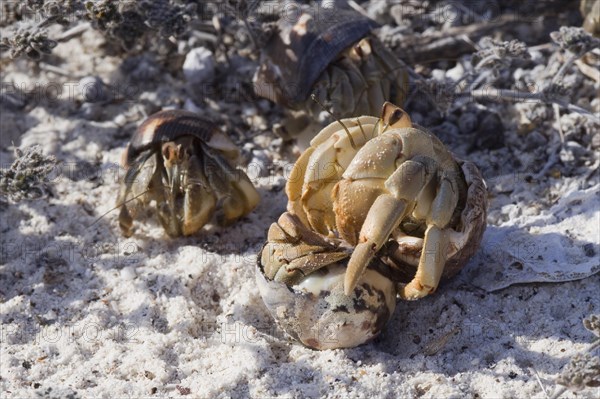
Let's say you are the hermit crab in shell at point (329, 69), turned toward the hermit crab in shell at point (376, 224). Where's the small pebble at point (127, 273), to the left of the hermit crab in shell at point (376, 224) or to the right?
right

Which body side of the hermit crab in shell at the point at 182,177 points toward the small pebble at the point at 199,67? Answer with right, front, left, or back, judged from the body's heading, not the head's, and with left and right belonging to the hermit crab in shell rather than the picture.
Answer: back

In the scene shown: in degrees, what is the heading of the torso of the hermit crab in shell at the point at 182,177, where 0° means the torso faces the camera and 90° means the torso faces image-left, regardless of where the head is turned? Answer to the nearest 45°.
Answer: approximately 0°

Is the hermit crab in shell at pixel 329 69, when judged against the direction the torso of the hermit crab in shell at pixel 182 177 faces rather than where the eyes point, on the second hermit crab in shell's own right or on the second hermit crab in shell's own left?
on the second hermit crab in shell's own left

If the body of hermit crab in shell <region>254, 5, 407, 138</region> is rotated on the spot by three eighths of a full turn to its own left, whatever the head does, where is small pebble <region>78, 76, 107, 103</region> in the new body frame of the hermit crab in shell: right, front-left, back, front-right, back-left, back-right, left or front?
left

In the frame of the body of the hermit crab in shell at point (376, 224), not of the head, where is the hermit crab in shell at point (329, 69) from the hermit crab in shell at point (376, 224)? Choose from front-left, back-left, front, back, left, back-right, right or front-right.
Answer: back-right

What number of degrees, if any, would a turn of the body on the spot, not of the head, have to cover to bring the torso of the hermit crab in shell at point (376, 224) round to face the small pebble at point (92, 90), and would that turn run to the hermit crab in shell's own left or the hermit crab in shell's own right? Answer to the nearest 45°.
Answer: approximately 90° to the hermit crab in shell's own right

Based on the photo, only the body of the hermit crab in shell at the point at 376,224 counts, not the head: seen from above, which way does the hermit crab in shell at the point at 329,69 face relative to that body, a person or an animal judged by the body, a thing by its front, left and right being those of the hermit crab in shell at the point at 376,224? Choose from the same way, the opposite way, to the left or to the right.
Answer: to the left
